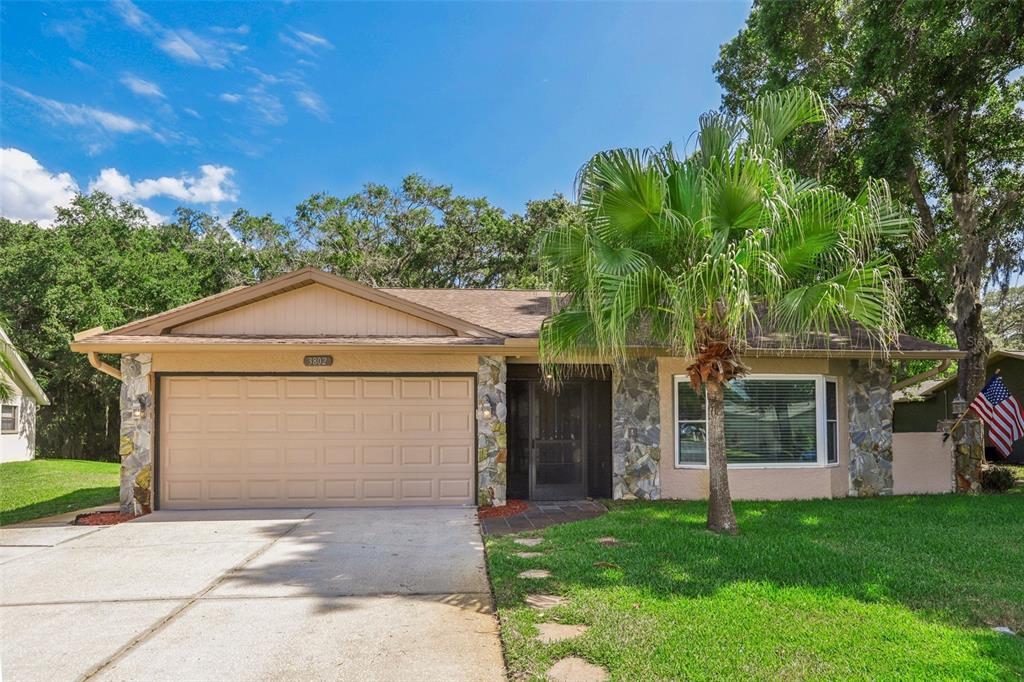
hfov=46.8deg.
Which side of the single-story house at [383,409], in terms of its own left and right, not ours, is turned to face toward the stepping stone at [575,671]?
front

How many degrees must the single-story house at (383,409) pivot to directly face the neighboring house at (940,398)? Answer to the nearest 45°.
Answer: approximately 135° to its left

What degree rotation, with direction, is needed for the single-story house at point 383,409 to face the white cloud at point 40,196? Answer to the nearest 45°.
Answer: approximately 135° to its right

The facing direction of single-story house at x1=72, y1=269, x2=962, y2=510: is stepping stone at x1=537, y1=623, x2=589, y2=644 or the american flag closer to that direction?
the stepping stone

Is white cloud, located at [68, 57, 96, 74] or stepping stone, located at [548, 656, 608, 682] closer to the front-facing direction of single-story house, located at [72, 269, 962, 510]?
the stepping stone

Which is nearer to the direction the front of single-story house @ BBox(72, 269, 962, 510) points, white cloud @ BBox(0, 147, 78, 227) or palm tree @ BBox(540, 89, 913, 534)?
the palm tree

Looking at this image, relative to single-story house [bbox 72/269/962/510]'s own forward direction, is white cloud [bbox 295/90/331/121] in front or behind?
behind

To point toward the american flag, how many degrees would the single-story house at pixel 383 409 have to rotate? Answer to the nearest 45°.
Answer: approximately 90° to its left

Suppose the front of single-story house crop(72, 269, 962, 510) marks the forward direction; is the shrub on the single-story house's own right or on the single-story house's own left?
on the single-story house's own left

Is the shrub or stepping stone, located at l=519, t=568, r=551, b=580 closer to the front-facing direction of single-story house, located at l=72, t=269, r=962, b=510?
the stepping stone

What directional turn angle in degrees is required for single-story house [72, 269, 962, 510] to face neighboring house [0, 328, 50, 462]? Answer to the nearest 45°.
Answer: approximately 135° to its right

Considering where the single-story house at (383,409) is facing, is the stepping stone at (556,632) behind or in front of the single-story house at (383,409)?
in front

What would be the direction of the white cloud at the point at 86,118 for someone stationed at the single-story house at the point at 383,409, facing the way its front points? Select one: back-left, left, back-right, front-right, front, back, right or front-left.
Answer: back-right
